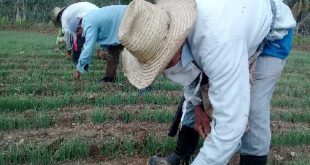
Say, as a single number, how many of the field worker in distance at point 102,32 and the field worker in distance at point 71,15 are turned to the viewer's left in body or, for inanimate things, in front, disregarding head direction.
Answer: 2

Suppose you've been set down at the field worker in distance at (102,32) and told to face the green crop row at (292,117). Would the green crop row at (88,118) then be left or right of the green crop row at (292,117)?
right

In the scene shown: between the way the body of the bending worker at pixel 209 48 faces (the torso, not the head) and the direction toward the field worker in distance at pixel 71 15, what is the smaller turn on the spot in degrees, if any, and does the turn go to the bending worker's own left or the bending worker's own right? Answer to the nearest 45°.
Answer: approximately 90° to the bending worker's own right

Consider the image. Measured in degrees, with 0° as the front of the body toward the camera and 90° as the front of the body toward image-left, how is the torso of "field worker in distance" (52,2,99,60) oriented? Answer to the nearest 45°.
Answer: approximately 90°

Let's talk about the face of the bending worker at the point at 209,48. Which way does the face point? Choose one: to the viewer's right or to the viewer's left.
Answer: to the viewer's left

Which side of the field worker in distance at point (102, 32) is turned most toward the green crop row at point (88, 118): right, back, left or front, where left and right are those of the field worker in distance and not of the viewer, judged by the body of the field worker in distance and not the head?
left

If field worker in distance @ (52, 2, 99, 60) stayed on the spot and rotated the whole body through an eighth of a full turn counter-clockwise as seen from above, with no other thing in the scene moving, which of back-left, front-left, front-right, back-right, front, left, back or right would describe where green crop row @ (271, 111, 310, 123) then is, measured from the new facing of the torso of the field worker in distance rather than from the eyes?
left

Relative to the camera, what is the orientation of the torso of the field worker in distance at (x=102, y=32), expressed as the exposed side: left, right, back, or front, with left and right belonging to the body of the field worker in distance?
left

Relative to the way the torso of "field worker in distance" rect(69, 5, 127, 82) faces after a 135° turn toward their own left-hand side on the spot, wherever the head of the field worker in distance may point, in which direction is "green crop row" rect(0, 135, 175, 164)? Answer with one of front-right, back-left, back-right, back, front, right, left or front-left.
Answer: front-right
